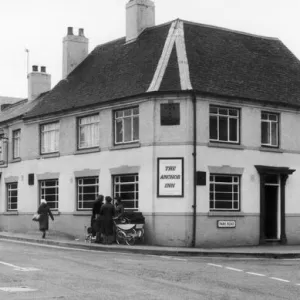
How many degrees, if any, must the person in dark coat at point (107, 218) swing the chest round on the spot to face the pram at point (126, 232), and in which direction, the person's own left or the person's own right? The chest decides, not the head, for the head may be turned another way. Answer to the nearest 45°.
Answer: approximately 45° to the person's own right
